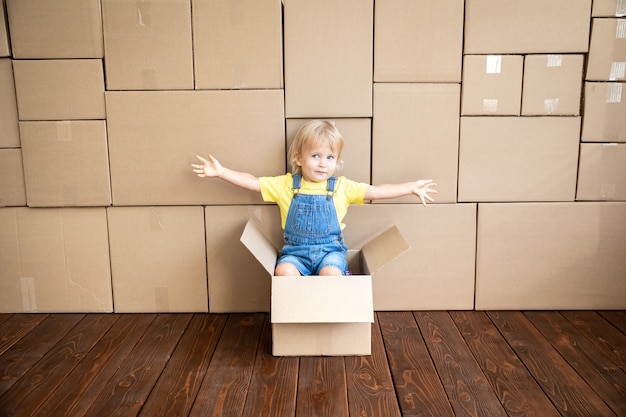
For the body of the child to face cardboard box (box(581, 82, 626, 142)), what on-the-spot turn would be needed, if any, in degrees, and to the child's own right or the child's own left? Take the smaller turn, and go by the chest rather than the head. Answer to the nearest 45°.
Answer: approximately 90° to the child's own left

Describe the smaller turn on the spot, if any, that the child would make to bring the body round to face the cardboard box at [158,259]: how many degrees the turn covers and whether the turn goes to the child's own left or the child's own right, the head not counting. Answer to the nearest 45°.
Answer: approximately 90° to the child's own right

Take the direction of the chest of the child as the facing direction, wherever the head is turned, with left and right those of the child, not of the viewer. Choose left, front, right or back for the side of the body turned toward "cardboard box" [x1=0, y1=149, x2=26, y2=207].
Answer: right

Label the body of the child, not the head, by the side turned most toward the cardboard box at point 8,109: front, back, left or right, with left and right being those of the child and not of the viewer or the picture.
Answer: right

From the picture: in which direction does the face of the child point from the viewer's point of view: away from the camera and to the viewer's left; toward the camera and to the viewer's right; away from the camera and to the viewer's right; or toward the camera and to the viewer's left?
toward the camera and to the viewer's right

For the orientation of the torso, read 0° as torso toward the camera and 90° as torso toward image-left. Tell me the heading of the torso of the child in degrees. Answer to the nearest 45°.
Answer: approximately 0°

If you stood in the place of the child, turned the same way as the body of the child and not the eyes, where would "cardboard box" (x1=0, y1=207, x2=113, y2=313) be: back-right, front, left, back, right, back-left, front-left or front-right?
right

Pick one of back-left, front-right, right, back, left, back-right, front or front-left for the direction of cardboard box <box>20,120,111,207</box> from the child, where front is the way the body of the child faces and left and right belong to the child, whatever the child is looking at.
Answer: right

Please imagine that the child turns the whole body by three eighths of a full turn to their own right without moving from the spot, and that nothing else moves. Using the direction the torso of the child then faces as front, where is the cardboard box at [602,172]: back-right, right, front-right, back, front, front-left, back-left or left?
back-right

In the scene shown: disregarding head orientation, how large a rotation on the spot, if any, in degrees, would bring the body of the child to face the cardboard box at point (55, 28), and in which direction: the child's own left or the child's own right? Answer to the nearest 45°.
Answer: approximately 90° to the child's own right

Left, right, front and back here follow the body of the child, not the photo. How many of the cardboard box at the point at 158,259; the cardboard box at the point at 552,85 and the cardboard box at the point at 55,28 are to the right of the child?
2
